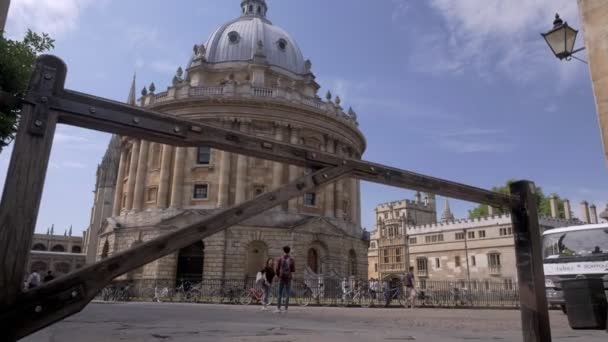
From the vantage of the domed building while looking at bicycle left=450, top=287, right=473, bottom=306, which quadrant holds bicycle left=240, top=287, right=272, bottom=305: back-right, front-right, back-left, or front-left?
front-right

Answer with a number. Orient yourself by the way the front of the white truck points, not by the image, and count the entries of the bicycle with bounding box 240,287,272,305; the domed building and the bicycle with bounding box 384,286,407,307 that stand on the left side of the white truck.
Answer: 0

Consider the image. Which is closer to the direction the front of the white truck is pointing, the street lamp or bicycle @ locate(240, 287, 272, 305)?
the street lamp

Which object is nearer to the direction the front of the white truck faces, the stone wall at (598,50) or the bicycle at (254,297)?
the stone wall

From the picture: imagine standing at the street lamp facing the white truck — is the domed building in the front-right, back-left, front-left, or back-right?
front-left

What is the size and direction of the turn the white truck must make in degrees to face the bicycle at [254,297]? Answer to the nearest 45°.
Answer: approximately 90° to its right

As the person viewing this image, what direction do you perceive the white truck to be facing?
facing the viewer

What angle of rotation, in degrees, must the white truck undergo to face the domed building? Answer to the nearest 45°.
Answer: approximately 135° to its right

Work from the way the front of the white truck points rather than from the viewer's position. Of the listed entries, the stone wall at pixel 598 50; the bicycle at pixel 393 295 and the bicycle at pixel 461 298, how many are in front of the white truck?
1

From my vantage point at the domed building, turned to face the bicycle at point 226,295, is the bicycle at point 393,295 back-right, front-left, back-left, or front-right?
front-left

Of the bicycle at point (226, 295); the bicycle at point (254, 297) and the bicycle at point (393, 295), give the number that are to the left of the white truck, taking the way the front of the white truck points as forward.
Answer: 0

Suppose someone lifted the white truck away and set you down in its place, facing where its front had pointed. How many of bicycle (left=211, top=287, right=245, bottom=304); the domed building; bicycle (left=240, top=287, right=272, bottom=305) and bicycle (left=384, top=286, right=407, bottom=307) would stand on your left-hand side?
0

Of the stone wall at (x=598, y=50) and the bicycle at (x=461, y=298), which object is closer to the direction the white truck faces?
the stone wall
